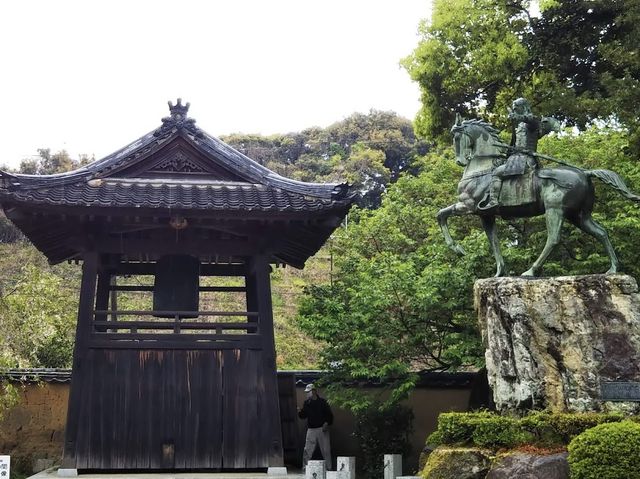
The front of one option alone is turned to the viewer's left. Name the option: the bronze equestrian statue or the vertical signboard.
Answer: the bronze equestrian statue

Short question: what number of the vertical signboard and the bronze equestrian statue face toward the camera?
1

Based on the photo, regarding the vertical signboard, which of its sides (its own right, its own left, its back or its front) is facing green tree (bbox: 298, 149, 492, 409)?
left

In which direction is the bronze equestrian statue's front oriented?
to the viewer's left

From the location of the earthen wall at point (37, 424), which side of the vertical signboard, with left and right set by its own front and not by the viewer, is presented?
back

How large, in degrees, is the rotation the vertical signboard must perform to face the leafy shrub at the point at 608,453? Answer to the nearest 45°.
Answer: approximately 45° to its left
